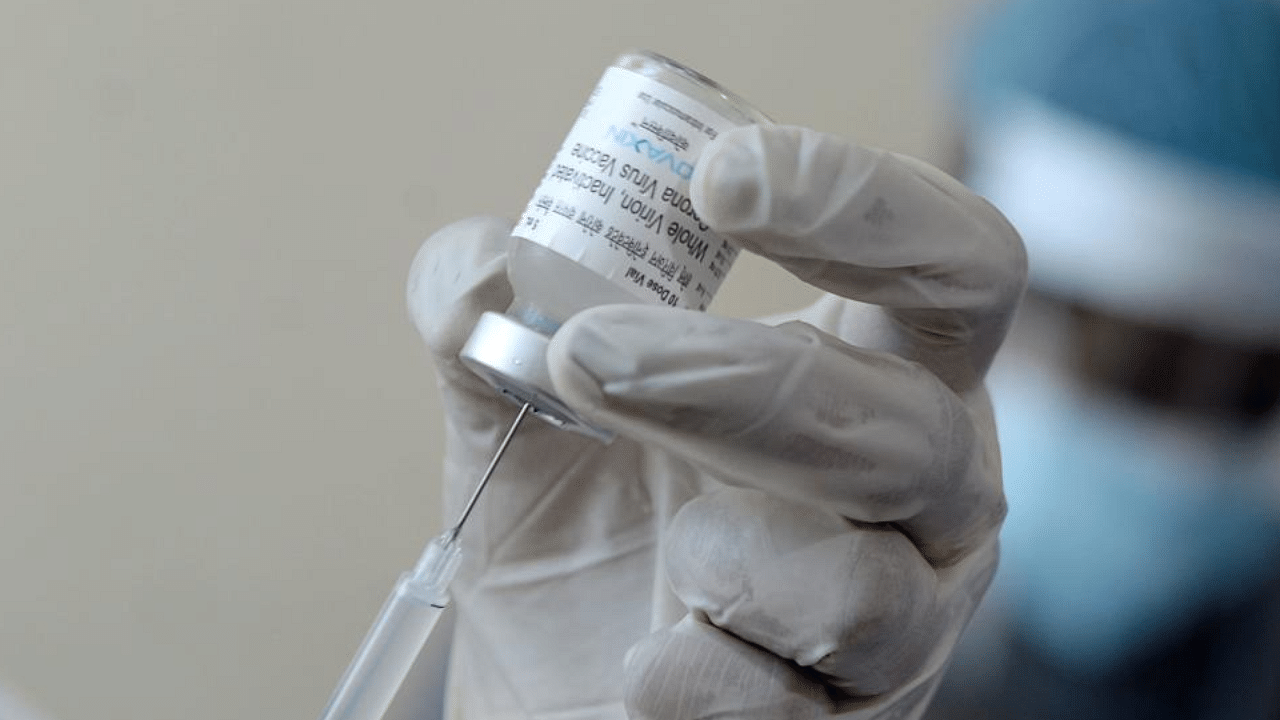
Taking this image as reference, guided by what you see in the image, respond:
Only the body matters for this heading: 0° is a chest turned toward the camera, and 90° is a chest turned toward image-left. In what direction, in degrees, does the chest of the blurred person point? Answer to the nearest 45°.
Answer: approximately 45°
